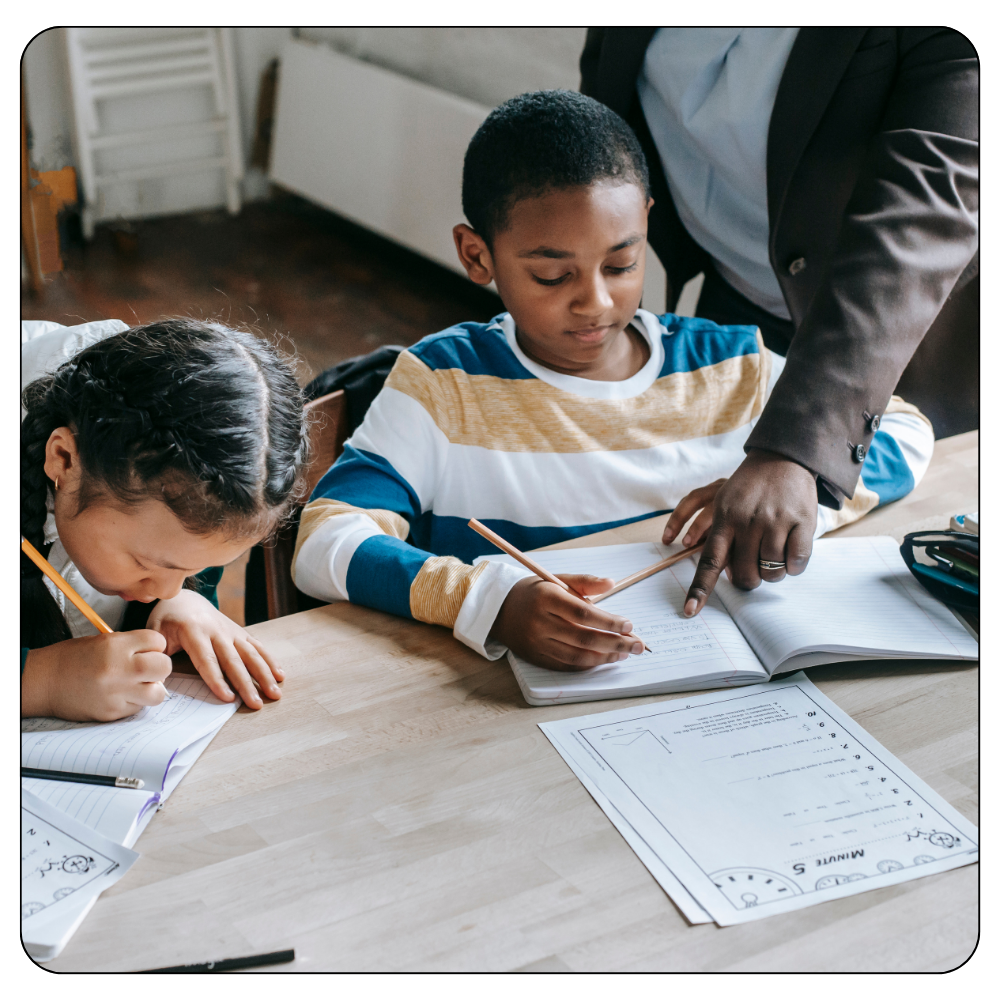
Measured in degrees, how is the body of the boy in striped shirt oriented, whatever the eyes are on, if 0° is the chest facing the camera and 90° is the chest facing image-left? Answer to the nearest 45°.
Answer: approximately 0°

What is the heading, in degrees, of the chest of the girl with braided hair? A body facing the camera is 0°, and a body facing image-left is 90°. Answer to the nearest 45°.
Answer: approximately 315°
